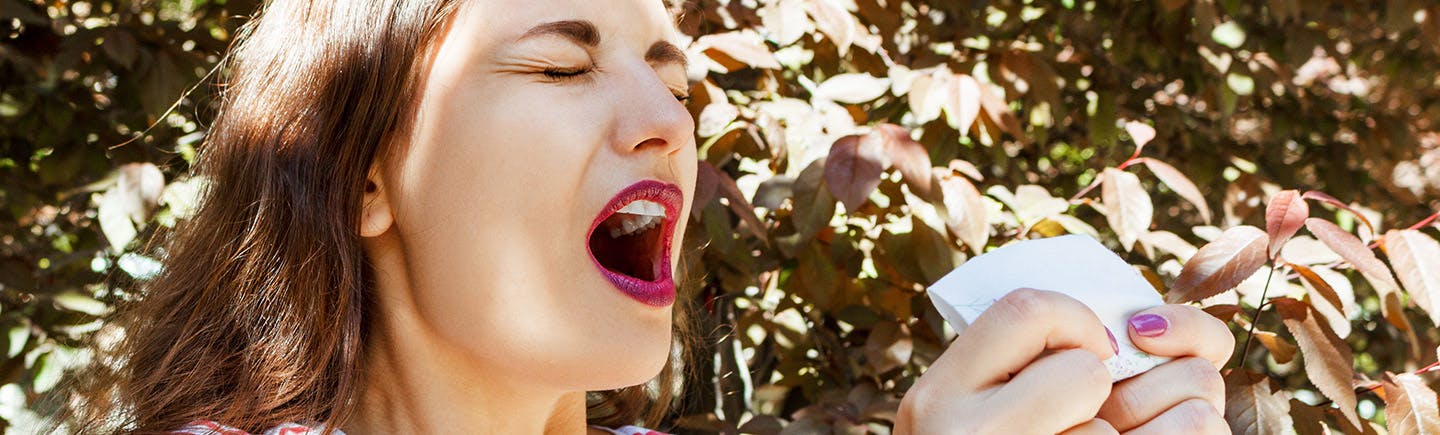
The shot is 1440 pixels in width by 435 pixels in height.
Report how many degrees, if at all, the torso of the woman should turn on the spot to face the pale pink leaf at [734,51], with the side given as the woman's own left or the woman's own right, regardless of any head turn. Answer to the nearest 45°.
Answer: approximately 90° to the woman's own left

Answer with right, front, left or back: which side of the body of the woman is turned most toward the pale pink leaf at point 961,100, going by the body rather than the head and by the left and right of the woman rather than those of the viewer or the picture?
left

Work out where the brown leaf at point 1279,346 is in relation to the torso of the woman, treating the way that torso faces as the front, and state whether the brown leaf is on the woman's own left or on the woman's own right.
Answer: on the woman's own left

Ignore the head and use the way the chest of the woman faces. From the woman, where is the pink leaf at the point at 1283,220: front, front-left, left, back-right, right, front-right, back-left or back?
front-left

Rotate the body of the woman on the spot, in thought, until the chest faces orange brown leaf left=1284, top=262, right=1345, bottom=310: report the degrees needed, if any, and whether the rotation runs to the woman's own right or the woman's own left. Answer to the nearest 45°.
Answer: approximately 45° to the woman's own left

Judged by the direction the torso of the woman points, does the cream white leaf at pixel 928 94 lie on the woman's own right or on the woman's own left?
on the woman's own left

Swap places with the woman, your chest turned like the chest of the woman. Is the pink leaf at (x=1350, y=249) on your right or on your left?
on your left

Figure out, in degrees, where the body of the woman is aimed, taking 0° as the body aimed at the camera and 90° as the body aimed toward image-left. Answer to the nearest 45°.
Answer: approximately 315°

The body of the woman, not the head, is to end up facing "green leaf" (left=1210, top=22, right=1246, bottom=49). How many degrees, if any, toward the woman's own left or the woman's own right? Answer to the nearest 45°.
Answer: approximately 90° to the woman's own left

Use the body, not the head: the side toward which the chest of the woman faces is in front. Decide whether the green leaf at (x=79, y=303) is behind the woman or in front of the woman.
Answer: behind
